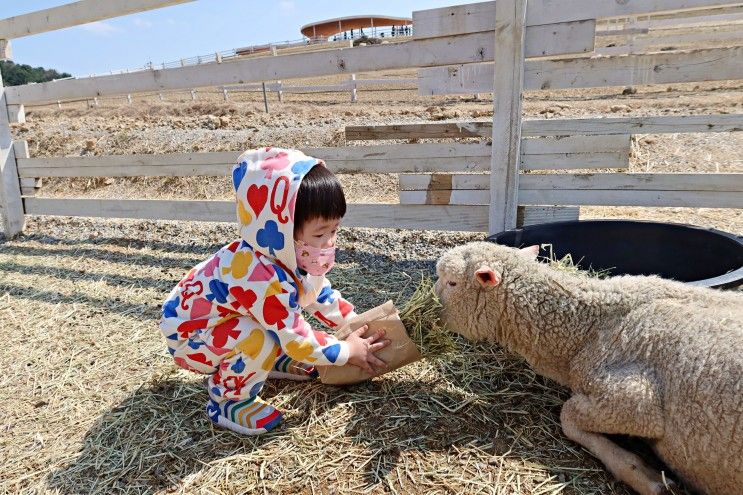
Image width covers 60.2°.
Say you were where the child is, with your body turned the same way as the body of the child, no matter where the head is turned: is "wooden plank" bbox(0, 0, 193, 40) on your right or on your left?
on your left

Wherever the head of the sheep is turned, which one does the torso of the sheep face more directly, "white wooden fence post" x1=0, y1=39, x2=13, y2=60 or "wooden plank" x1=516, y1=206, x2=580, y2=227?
the white wooden fence post

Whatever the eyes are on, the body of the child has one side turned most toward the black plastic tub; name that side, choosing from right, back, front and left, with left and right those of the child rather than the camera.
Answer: front

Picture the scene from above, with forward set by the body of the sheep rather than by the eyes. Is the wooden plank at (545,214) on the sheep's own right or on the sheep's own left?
on the sheep's own right

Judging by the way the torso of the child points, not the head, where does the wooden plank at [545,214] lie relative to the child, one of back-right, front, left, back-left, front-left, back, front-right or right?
front-left

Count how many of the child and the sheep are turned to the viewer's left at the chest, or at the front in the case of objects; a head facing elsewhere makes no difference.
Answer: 1

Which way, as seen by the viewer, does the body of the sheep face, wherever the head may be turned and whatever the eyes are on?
to the viewer's left

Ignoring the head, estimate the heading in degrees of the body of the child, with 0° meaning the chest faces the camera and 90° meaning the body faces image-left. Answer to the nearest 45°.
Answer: approximately 270°
